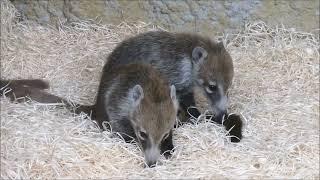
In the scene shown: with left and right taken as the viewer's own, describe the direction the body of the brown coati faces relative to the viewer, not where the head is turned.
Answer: facing the viewer and to the right of the viewer

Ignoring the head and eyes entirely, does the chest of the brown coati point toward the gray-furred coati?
no
